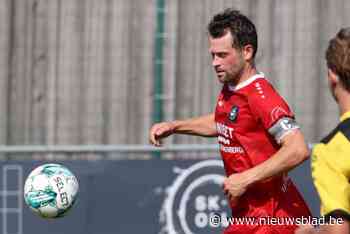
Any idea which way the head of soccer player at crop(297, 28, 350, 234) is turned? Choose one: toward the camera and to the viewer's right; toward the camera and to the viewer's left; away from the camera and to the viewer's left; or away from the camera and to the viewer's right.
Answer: away from the camera and to the viewer's left

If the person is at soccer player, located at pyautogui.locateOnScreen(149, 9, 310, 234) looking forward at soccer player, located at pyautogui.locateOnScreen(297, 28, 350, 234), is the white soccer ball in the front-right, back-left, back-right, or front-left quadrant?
back-right

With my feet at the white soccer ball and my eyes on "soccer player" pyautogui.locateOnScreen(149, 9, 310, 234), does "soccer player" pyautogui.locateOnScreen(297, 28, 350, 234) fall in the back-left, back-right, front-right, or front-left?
front-right

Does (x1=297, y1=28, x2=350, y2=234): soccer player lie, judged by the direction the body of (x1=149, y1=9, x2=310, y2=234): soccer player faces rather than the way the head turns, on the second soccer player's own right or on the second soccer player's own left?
on the second soccer player's own left

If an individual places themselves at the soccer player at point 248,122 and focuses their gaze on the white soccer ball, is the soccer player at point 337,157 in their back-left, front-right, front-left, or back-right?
back-left

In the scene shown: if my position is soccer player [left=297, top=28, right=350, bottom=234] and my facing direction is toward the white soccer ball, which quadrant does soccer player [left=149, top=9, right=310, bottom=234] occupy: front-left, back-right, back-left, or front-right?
front-right

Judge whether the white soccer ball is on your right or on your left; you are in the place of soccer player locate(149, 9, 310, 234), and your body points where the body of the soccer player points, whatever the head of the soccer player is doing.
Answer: on your right

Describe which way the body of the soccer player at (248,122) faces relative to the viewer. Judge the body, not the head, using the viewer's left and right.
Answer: facing the viewer and to the left of the viewer
